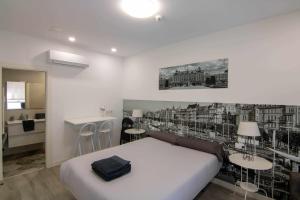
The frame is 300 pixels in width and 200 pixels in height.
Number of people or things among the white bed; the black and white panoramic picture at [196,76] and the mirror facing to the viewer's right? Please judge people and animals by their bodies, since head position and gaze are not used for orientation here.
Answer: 0

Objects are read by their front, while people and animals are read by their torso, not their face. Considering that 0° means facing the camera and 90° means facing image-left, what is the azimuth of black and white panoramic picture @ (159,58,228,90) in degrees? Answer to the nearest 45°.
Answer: approximately 45°

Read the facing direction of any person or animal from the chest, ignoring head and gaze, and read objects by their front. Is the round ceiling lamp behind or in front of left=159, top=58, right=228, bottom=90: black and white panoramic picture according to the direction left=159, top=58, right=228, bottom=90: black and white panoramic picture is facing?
in front

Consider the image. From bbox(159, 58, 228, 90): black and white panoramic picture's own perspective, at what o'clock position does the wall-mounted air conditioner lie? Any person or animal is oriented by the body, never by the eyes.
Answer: The wall-mounted air conditioner is roughly at 1 o'clock from the black and white panoramic picture.

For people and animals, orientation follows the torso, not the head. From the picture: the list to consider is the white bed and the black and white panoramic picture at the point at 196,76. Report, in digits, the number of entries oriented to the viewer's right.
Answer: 0

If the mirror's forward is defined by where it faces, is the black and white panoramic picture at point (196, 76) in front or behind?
in front

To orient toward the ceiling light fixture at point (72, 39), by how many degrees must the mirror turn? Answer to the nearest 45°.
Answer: approximately 45° to its left

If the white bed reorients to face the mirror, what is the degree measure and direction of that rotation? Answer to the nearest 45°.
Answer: approximately 90° to its right

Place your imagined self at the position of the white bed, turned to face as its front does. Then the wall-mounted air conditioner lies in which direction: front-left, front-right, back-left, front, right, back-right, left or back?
right

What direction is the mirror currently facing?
toward the camera

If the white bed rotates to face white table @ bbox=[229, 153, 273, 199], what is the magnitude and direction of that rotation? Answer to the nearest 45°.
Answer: approximately 135° to its left

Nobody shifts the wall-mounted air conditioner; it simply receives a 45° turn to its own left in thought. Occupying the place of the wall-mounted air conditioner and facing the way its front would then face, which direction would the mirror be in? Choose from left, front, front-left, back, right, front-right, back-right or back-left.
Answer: back-left

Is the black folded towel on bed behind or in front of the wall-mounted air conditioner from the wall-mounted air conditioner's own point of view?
in front

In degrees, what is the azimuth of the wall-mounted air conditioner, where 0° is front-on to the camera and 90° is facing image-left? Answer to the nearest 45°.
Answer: approximately 315°
